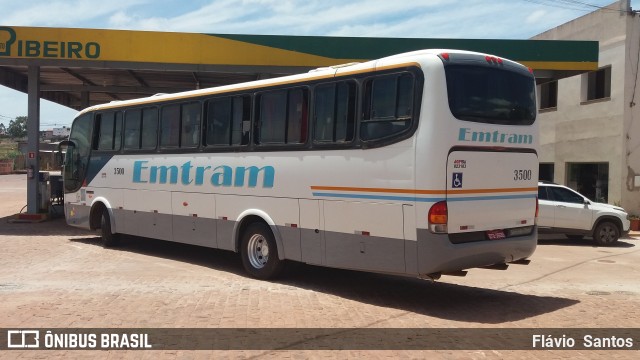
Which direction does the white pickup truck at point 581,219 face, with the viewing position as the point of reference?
facing to the right of the viewer

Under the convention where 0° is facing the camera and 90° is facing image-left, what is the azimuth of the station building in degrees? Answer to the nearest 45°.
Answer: approximately 45°

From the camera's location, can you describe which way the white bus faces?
facing away from the viewer and to the left of the viewer

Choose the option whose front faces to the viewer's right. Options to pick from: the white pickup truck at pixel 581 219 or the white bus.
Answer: the white pickup truck

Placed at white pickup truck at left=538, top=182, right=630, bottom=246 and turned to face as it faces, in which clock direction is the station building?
The station building is roughly at 9 o'clock from the white pickup truck.

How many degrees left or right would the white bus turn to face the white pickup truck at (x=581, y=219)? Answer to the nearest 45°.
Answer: approximately 90° to its right

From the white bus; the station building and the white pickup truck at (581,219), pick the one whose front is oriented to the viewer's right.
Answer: the white pickup truck

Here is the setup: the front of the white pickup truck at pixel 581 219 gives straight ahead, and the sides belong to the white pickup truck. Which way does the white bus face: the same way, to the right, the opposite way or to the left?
the opposite way

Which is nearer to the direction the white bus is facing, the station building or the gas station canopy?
the gas station canopy

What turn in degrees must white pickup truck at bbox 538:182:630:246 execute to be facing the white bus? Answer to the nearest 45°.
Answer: approximately 90° to its right

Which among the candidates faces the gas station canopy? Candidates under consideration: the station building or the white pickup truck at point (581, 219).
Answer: the station building

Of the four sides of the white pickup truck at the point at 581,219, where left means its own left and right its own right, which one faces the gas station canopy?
back
